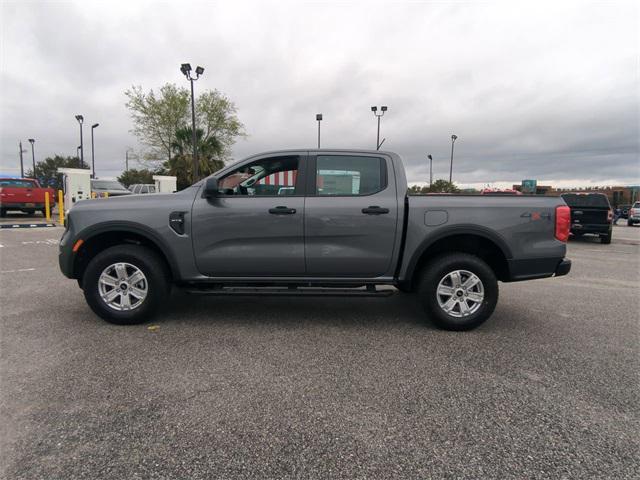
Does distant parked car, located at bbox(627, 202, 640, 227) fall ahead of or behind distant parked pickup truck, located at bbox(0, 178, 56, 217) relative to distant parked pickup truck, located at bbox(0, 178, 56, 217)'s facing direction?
behind

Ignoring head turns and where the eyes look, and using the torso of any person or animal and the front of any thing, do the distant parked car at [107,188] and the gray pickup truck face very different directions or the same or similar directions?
very different directions

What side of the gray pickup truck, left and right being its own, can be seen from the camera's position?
left

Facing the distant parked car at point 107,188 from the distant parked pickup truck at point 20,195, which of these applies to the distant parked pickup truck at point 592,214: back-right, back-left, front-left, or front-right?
front-right
